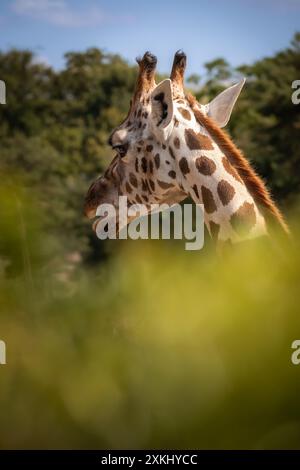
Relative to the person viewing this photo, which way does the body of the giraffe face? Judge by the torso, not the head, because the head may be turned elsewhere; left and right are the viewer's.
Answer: facing away from the viewer and to the left of the viewer
